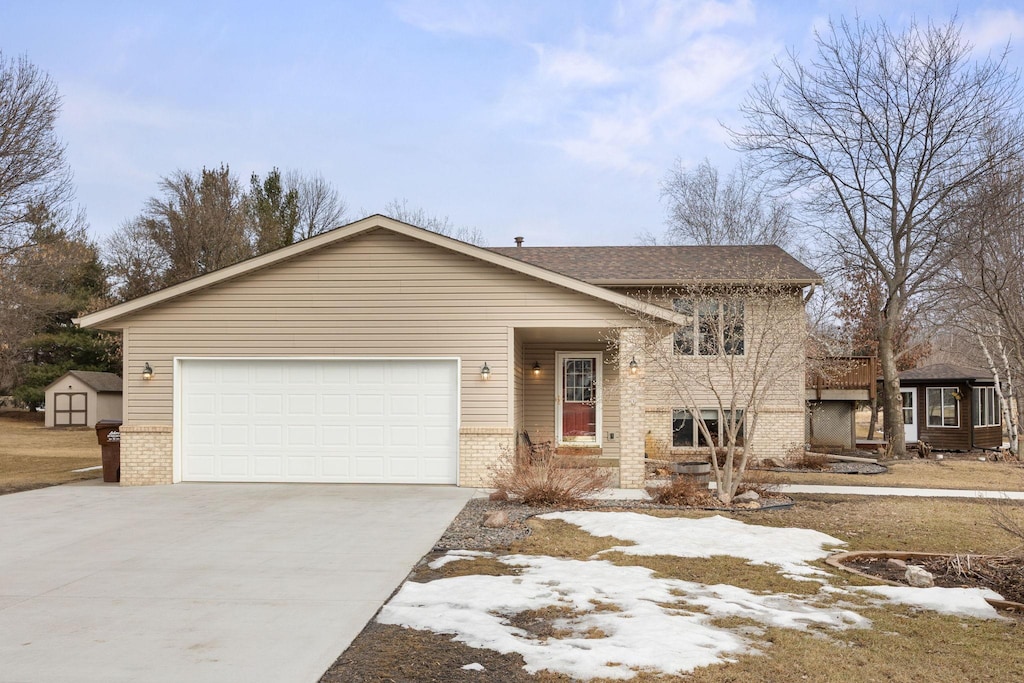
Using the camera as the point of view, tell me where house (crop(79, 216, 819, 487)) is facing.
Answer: facing the viewer

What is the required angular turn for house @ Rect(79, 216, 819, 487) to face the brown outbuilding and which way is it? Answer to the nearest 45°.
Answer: approximately 135° to its left

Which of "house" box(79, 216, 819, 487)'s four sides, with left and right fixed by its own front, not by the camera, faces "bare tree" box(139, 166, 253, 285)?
back

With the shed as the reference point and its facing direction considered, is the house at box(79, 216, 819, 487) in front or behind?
in front

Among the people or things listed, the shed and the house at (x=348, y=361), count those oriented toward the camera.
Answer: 2

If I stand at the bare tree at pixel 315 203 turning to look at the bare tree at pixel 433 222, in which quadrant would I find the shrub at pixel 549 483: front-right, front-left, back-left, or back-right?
front-right

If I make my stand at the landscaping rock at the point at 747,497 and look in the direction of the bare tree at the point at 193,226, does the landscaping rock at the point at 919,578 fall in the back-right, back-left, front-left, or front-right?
back-left

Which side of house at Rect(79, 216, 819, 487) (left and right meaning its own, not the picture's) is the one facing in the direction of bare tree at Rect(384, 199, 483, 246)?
back

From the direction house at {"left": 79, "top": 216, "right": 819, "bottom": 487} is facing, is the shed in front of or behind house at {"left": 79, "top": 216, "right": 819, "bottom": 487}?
behind

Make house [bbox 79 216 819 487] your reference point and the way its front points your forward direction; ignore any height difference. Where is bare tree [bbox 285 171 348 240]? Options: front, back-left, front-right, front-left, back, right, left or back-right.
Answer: back

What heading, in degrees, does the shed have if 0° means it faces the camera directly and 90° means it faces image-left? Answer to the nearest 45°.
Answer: approximately 0°
